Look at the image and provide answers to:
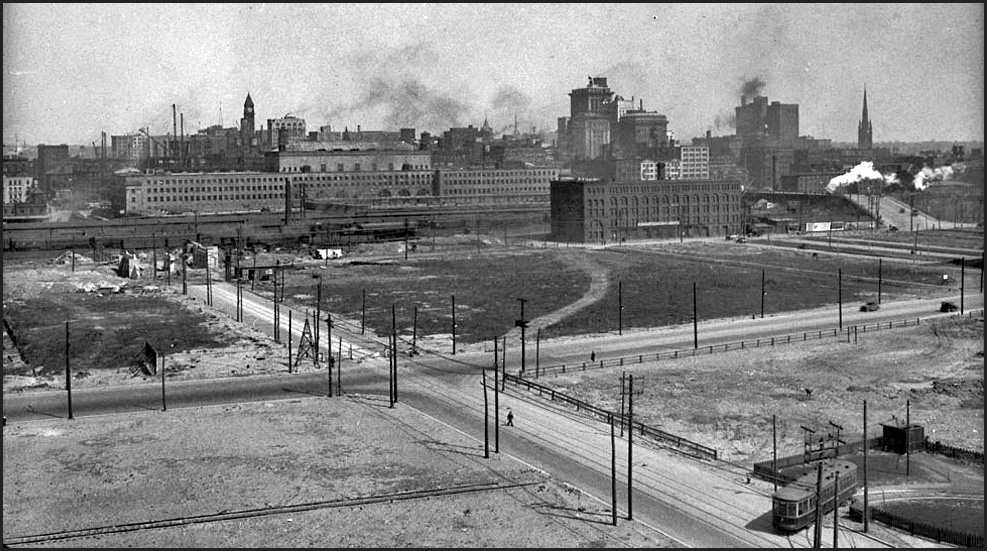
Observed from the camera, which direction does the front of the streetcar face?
facing the viewer and to the left of the viewer

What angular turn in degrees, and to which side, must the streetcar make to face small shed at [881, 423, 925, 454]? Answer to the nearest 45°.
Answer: approximately 135° to its right
